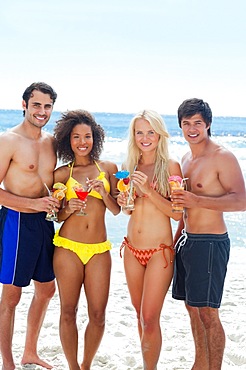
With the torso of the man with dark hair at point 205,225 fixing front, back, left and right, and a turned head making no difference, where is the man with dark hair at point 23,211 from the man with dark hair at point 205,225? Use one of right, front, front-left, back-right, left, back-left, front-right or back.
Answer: front-right

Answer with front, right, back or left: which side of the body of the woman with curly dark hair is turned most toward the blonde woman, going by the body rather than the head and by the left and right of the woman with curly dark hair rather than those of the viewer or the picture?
left

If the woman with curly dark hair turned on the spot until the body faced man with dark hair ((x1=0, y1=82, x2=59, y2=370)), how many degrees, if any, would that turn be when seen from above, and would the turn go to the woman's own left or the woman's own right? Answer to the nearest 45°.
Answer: approximately 135° to the woman's own right

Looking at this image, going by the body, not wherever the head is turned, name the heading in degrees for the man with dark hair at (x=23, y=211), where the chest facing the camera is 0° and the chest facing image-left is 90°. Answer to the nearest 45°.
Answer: approximately 315°

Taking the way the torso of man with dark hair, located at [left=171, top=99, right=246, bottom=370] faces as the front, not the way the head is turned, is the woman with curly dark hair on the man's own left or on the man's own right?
on the man's own right

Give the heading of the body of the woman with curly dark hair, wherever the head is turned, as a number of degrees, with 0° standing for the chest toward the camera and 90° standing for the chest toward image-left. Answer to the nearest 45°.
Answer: approximately 0°
